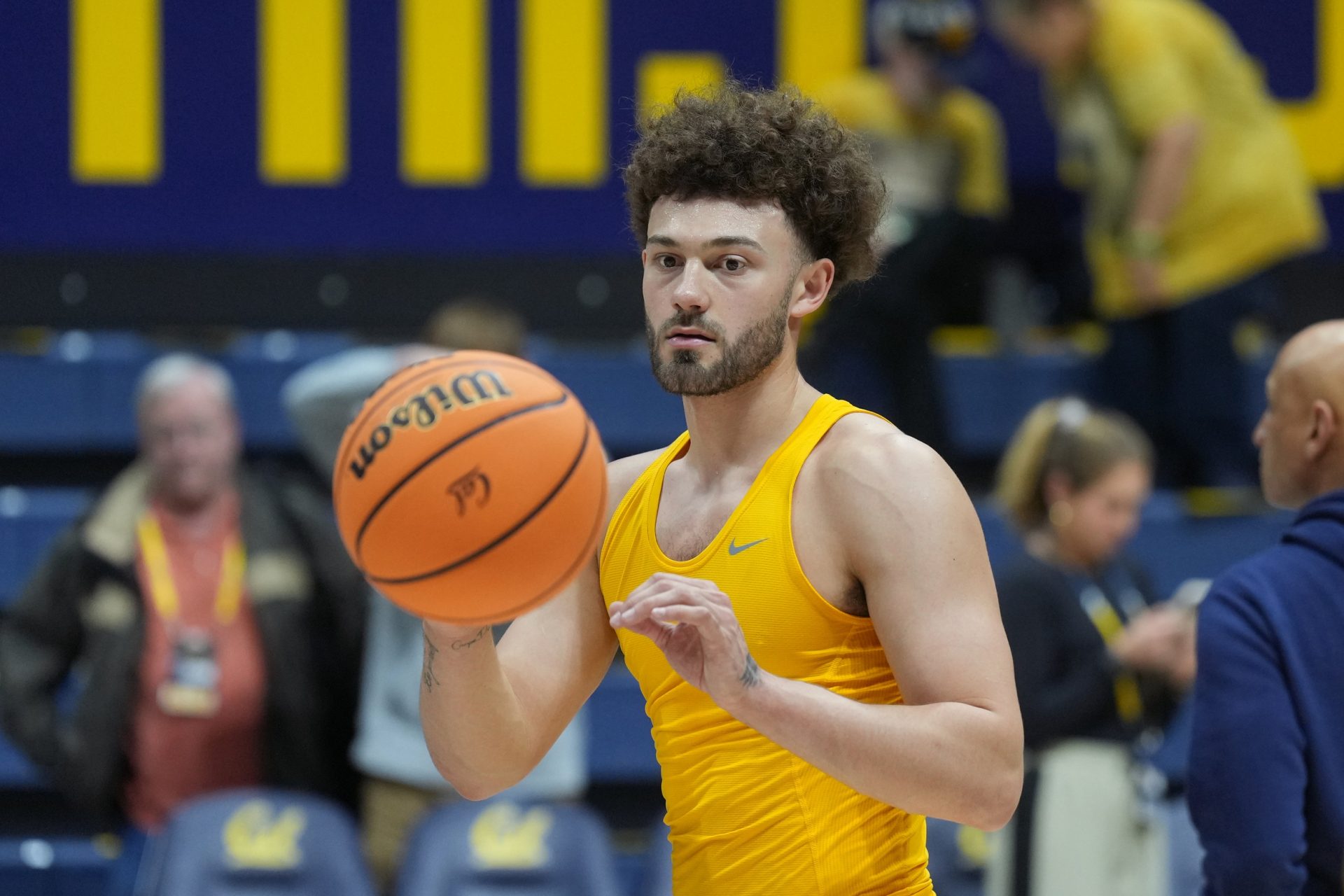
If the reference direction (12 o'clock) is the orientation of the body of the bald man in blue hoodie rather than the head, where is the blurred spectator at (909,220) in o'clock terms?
The blurred spectator is roughly at 1 o'clock from the bald man in blue hoodie.

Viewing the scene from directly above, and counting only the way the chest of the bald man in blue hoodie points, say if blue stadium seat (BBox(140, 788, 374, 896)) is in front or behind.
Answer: in front

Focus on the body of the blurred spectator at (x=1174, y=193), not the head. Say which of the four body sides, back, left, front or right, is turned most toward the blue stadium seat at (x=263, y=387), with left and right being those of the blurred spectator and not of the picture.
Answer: front

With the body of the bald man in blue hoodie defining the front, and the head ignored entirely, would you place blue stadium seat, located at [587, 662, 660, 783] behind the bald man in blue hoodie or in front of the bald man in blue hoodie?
in front

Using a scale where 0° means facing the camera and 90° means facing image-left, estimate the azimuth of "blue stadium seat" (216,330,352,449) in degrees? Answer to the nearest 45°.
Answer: approximately 0°

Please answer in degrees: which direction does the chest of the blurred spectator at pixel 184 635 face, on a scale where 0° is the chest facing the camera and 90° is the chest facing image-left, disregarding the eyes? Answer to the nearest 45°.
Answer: approximately 0°

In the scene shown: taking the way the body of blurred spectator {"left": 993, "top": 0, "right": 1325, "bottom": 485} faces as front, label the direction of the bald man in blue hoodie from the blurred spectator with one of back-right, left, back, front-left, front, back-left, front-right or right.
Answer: left

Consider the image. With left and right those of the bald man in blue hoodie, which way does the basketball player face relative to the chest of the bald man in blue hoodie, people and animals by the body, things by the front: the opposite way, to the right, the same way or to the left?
to the left

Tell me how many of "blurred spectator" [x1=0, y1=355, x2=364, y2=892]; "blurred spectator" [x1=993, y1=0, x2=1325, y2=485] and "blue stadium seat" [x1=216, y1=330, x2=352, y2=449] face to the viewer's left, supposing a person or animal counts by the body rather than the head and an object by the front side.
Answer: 1

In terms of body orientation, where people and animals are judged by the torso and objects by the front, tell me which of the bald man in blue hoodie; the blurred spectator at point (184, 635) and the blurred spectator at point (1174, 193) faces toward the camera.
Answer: the blurred spectator at point (184, 635)

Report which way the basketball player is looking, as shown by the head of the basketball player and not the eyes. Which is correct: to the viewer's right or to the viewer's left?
to the viewer's left
